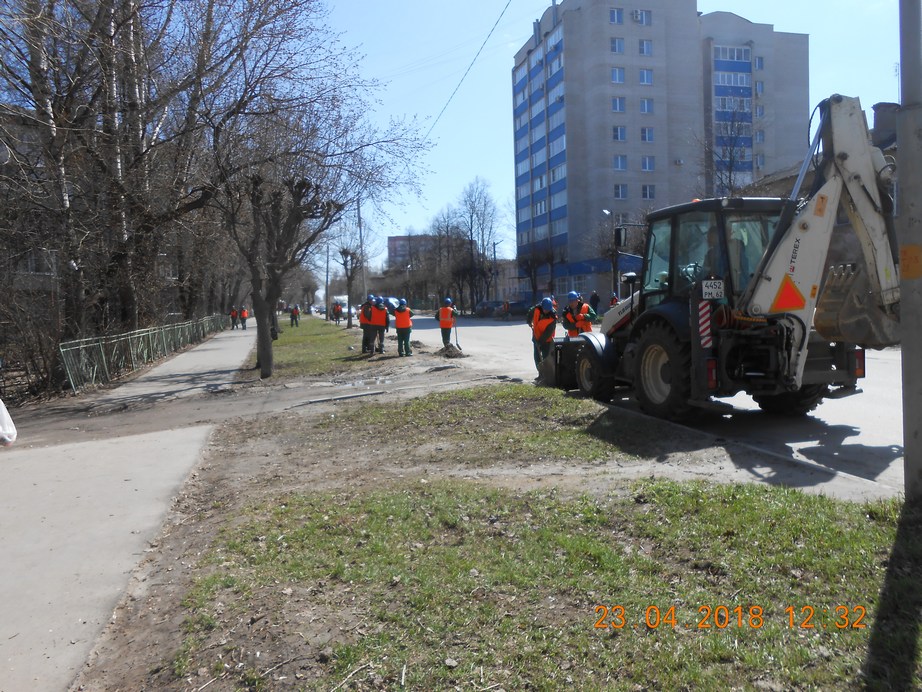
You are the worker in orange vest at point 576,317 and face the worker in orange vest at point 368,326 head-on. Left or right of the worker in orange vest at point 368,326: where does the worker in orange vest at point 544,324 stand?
left

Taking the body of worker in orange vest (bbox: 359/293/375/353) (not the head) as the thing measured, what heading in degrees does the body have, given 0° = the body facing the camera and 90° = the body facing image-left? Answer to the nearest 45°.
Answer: approximately 270°

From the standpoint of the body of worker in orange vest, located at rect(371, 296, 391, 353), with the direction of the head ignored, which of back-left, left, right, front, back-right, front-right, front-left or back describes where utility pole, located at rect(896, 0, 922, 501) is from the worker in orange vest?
back

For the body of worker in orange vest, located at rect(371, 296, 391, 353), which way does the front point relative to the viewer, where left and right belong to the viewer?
facing away from the viewer
